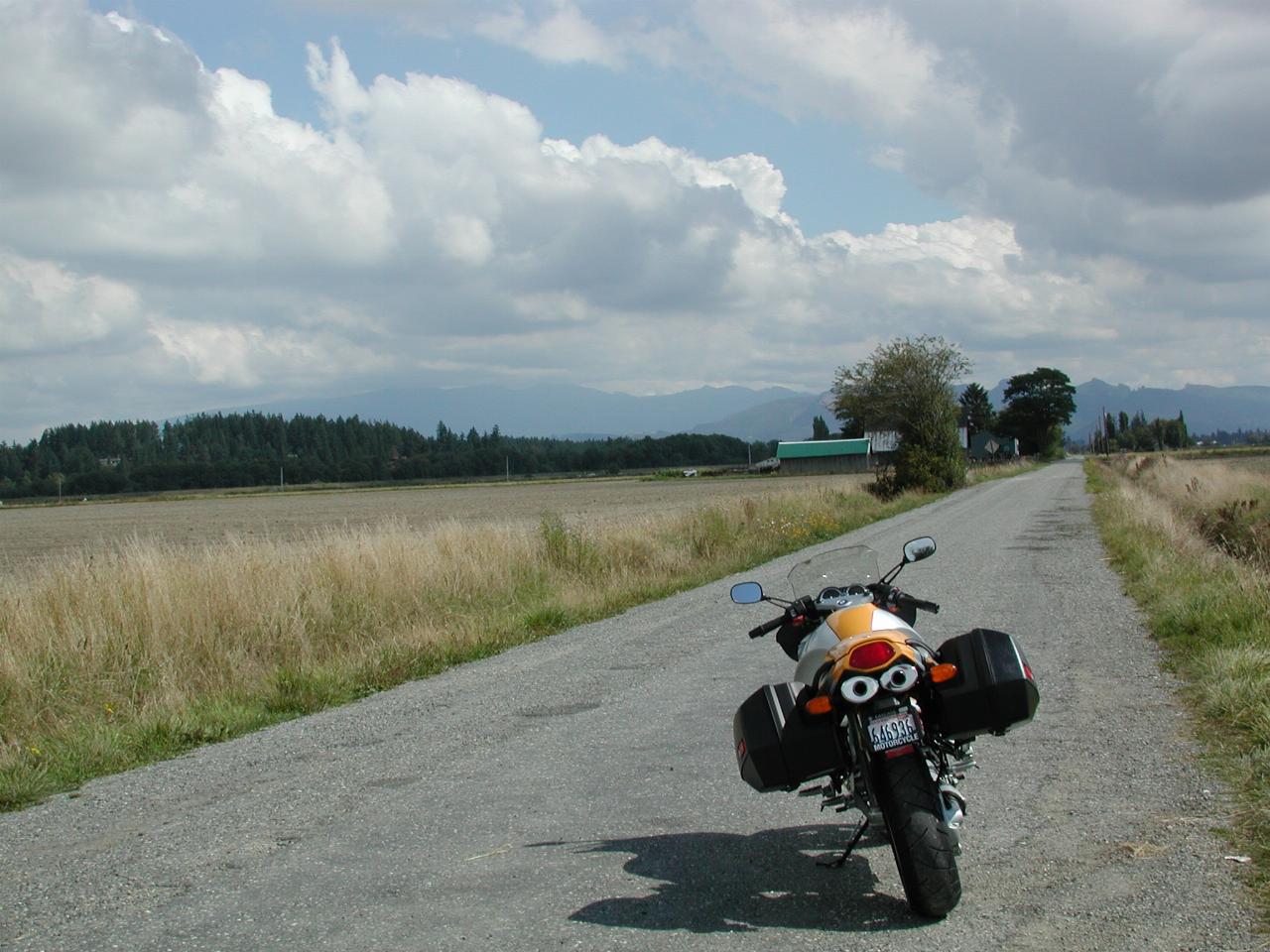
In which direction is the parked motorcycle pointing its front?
away from the camera
